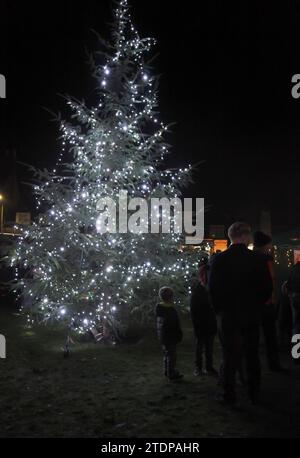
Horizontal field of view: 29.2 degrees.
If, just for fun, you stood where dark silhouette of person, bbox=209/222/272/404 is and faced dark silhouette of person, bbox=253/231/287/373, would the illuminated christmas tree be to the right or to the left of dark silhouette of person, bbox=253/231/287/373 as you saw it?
left

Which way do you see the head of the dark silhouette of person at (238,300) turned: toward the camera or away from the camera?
away from the camera

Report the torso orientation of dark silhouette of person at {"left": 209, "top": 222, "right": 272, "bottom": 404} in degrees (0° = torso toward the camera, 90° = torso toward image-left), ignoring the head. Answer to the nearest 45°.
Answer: approximately 180°

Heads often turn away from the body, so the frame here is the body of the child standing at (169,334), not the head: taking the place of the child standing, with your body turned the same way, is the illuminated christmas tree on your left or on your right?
on your left
